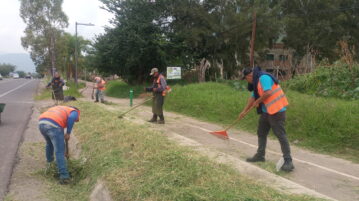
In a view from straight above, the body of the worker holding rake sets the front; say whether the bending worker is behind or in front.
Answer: in front

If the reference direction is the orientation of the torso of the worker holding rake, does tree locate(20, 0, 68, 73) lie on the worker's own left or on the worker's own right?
on the worker's own right

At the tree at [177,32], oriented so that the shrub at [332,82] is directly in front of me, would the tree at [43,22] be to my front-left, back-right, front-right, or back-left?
back-right

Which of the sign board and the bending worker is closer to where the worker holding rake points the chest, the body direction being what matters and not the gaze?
the bending worker

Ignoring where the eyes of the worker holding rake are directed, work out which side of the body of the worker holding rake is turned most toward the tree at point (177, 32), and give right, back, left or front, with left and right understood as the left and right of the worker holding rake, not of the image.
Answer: right

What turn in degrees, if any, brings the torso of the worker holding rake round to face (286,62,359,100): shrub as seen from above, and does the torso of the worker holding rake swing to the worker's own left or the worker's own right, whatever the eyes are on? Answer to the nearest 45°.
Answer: approximately 90° to the worker's own right

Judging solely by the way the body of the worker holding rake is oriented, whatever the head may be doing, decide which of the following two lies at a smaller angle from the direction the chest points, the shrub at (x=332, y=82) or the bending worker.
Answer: the bending worker

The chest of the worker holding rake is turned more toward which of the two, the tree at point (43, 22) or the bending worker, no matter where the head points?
the bending worker

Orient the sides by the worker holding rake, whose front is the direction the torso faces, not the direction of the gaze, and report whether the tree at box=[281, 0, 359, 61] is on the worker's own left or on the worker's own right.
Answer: on the worker's own right

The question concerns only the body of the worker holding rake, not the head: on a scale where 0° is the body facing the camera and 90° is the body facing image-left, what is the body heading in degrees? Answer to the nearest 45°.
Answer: approximately 90°
